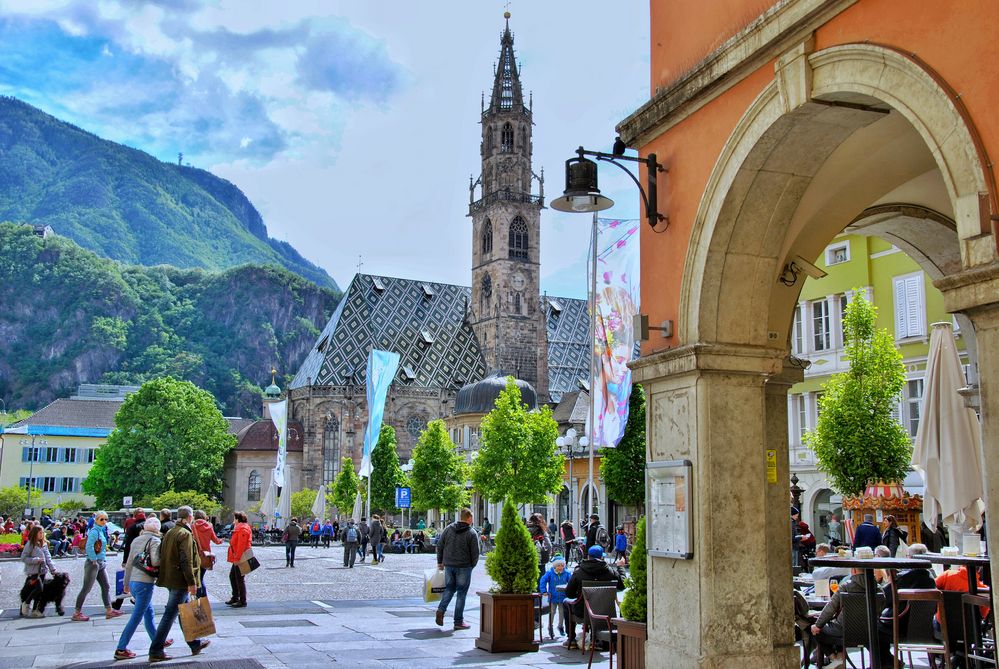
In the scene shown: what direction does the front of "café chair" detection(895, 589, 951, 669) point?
away from the camera

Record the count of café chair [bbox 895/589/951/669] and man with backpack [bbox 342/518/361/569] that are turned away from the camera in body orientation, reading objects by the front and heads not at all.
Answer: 2

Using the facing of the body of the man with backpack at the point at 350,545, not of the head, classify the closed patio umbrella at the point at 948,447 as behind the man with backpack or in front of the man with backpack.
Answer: behind

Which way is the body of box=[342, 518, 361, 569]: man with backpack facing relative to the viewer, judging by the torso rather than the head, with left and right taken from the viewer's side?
facing away from the viewer

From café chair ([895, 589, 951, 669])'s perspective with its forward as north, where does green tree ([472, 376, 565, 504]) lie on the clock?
The green tree is roughly at 11 o'clock from the café chair.

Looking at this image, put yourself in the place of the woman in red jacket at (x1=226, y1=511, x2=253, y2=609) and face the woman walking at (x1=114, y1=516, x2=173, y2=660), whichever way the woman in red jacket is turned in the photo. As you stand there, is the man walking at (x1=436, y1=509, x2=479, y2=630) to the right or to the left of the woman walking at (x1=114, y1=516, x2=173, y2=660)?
left

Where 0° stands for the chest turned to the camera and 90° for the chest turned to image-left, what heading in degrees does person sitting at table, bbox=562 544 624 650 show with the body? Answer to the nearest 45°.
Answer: approximately 180°

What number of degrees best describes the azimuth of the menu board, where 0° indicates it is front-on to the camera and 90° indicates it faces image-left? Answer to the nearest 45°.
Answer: approximately 45°

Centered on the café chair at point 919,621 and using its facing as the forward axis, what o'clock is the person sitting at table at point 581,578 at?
The person sitting at table is roughly at 10 o'clock from the café chair.

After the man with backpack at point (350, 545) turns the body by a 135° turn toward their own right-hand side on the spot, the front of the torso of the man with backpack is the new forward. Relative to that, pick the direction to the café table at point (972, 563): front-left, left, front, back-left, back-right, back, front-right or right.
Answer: front-right

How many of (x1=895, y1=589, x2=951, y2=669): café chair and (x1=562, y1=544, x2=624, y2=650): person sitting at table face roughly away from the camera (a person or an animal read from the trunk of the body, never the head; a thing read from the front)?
2
